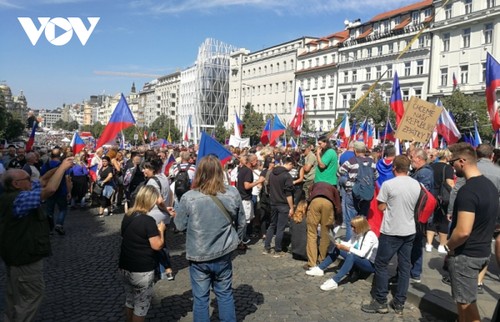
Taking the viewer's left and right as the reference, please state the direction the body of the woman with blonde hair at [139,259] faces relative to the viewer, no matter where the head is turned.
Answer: facing away from the viewer and to the right of the viewer

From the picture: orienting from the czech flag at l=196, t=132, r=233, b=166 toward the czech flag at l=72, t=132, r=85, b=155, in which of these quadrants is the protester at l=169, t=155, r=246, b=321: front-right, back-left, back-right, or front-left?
back-left

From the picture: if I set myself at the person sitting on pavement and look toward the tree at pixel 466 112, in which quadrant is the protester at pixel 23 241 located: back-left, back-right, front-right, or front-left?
back-left

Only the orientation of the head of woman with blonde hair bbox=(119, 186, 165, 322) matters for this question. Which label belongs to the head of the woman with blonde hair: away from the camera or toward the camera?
away from the camera

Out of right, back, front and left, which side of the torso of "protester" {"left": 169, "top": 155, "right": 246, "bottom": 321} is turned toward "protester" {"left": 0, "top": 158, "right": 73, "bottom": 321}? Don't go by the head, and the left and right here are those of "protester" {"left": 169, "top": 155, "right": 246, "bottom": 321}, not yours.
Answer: left

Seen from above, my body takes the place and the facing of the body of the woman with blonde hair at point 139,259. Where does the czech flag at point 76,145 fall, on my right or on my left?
on my left

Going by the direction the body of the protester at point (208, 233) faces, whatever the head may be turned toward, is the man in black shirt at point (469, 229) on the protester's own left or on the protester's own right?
on the protester's own right

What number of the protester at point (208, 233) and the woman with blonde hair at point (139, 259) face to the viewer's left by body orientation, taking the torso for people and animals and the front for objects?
0

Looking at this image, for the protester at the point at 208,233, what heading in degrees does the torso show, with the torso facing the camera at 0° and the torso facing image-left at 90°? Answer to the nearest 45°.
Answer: approximately 180°

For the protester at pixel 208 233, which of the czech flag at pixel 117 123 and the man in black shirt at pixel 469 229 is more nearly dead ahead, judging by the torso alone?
the czech flag

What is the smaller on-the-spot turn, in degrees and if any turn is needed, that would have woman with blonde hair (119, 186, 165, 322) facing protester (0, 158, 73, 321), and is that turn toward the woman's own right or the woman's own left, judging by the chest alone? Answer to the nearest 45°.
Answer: approximately 135° to the woman's own left

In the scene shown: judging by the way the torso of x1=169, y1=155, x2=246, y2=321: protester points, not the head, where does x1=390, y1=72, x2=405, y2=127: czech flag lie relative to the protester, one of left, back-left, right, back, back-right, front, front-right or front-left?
front-right

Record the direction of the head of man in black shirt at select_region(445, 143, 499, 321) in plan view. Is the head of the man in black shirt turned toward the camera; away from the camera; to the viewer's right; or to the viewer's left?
to the viewer's left
